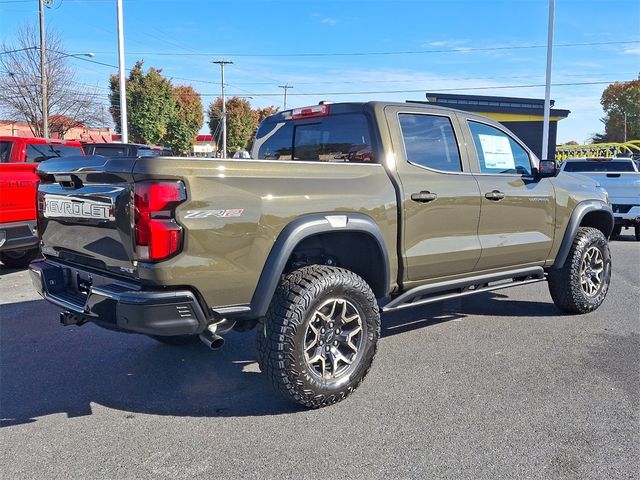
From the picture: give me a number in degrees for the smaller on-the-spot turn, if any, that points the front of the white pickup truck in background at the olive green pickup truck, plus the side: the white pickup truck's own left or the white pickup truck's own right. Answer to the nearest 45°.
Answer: approximately 180°

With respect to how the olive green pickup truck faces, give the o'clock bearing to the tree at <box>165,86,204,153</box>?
The tree is roughly at 10 o'clock from the olive green pickup truck.

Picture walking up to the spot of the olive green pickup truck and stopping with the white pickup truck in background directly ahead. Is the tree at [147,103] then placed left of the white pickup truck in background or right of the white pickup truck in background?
left

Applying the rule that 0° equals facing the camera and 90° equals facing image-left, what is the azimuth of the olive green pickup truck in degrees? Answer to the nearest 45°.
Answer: approximately 225°

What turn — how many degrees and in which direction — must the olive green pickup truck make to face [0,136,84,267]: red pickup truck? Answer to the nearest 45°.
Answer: approximately 90° to its left

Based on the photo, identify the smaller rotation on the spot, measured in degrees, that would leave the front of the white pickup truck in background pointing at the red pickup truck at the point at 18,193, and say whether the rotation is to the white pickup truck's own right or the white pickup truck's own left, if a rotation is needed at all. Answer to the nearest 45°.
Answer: approximately 135° to the white pickup truck's own left

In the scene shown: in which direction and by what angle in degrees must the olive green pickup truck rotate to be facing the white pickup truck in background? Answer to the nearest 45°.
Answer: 0° — it already faces it

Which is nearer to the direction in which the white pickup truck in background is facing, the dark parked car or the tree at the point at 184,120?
the tree

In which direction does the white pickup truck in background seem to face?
away from the camera

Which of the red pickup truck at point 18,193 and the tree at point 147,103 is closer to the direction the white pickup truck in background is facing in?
the tree
